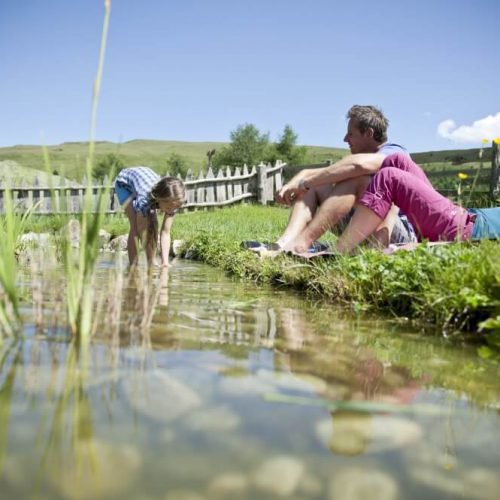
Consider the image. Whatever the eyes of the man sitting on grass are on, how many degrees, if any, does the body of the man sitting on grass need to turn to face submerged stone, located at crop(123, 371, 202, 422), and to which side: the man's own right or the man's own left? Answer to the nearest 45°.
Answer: approximately 90° to the man's own left

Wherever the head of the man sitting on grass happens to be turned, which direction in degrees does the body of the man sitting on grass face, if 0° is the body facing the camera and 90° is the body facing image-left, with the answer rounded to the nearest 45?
approximately 90°

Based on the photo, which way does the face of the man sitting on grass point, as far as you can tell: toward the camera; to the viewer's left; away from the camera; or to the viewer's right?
to the viewer's left

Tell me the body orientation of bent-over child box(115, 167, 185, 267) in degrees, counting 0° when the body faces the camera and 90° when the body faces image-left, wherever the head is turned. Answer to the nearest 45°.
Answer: approximately 315°

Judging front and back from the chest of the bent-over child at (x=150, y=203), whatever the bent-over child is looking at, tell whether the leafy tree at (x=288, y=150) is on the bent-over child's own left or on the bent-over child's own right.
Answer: on the bent-over child's own left

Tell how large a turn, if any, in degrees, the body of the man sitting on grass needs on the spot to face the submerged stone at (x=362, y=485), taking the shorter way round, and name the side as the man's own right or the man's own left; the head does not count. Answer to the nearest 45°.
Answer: approximately 90° to the man's own left

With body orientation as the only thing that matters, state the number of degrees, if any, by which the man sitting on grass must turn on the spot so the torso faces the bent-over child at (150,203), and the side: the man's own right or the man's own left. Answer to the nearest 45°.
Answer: approximately 45° to the man's own right

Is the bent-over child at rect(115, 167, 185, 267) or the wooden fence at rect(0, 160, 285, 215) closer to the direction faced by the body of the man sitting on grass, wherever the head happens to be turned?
the bent-over child

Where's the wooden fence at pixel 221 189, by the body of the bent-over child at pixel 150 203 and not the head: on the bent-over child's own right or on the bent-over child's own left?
on the bent-over child's own left

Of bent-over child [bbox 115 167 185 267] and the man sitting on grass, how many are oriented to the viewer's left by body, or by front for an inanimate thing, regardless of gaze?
1

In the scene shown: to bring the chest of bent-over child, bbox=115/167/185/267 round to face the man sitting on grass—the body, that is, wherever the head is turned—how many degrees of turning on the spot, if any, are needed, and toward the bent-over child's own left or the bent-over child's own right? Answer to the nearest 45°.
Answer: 0° — they already face them

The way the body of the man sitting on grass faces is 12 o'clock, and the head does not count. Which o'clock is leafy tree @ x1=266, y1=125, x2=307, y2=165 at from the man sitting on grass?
The leafy tree is roughly at 3 o'clock from the man sitting on grass.
